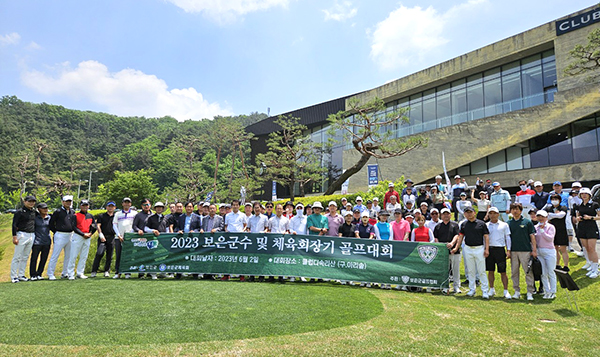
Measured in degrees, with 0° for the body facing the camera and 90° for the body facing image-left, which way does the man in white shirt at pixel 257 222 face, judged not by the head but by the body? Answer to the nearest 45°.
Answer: approximately 0°

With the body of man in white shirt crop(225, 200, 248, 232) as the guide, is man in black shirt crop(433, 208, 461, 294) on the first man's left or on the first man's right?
on the first man's left

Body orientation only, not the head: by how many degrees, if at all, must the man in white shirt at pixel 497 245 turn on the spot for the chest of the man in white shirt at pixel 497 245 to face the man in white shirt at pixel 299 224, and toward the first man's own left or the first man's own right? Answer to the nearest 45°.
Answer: approximately 90° to the first man's own right

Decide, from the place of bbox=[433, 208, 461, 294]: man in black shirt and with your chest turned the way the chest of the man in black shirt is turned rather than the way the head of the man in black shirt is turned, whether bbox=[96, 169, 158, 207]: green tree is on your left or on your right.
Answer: on your right

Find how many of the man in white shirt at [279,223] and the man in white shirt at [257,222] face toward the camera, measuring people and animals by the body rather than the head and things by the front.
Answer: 2

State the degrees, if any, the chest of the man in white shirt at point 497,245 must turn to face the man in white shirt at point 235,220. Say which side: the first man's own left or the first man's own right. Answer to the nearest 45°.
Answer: approximately 90° to the first man's own right

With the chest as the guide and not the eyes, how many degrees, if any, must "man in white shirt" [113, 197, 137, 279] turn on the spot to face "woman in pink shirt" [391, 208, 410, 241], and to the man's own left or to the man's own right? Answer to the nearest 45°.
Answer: approximately 45° to the man's own left

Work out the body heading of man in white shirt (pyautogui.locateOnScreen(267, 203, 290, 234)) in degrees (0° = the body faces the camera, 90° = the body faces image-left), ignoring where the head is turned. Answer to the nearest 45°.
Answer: approximately 0°

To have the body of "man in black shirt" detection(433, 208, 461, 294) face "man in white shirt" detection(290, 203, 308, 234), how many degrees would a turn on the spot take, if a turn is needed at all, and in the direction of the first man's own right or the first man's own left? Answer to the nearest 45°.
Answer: approximately 90° to the first man's own right
